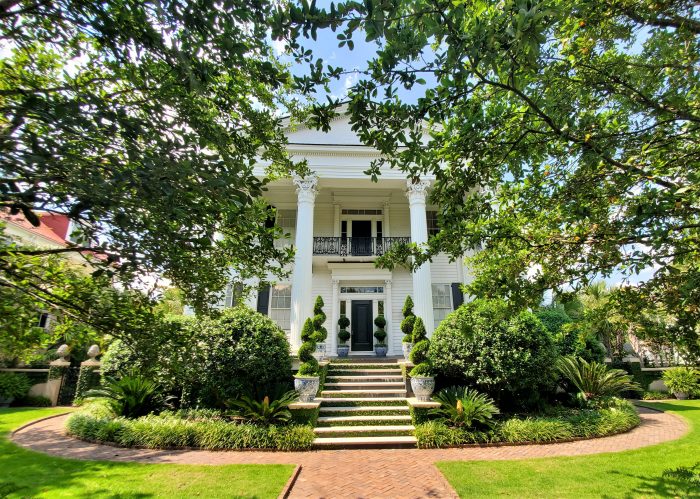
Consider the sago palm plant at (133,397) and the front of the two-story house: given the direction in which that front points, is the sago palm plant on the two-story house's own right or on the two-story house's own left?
on the two-story house's own right

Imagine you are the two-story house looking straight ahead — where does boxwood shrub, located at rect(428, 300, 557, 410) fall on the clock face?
The boxwood shrub is roughly at 11 o'clock from the two-story house.

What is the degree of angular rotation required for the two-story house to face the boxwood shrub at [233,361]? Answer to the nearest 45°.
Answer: approximately 45° to its right

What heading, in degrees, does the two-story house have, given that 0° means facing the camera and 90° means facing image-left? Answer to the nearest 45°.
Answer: approximately 0°

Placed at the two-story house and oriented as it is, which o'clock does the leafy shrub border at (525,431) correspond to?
The leafy shrub border is roughly at 11 o'clock from the two-story house.

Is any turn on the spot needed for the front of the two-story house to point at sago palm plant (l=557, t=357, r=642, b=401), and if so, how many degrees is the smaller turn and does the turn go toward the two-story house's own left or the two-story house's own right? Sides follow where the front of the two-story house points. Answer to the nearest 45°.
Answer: approximately 45° to the two-story house's own left

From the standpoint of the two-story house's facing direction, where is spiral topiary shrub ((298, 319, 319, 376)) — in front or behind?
in front

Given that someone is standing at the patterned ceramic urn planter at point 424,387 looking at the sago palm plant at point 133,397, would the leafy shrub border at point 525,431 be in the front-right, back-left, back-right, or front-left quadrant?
back-left
